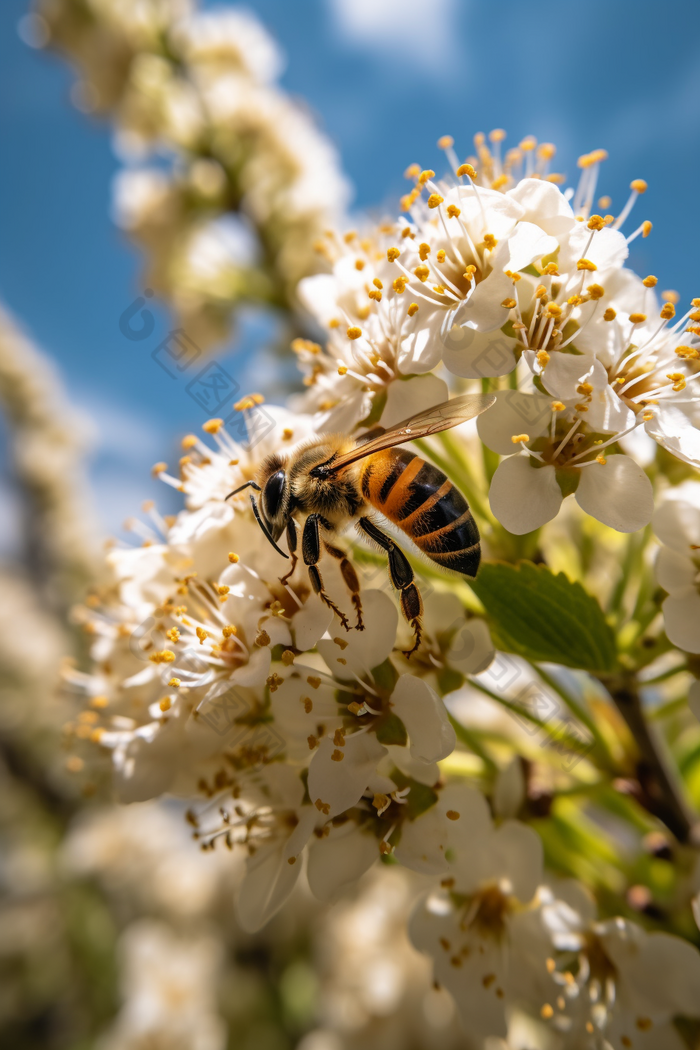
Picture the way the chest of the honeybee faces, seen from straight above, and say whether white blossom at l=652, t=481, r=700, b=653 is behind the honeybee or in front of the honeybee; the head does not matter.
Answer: behind

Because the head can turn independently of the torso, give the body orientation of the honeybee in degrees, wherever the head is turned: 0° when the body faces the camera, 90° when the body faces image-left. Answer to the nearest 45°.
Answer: approximately 90°
